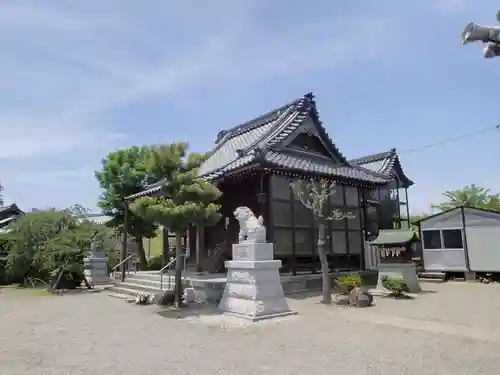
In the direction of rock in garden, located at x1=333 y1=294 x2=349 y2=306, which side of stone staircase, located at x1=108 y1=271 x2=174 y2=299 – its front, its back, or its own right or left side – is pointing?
left

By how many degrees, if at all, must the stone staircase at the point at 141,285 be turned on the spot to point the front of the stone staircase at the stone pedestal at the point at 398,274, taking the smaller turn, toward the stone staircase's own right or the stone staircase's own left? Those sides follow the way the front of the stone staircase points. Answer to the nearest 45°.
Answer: approximately 90° to the stone staircase's own left

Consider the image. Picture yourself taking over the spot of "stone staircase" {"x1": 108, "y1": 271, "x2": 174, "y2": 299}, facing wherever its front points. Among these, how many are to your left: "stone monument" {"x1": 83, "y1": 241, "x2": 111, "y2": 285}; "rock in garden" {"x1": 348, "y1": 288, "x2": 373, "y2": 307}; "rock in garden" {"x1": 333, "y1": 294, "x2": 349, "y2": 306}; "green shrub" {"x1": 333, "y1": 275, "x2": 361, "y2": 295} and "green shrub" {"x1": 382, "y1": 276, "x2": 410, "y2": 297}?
4

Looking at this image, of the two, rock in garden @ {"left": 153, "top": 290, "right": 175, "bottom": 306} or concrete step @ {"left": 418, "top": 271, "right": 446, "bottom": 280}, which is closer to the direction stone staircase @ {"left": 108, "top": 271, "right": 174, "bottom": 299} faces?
the rock in garden

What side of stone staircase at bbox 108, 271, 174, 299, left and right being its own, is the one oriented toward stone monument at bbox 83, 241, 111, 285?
right

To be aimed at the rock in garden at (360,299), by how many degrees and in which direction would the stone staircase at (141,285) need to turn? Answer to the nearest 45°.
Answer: approximately 90° to its left

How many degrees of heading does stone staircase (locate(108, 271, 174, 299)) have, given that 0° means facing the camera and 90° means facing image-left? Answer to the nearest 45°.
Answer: approximately 45°

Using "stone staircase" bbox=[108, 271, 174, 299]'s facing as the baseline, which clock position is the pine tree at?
The pine tree is roughly at 10 o'clock from the stone staircase.

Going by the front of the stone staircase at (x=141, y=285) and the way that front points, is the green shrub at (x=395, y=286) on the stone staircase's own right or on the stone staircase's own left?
on the stone staircase's own left
